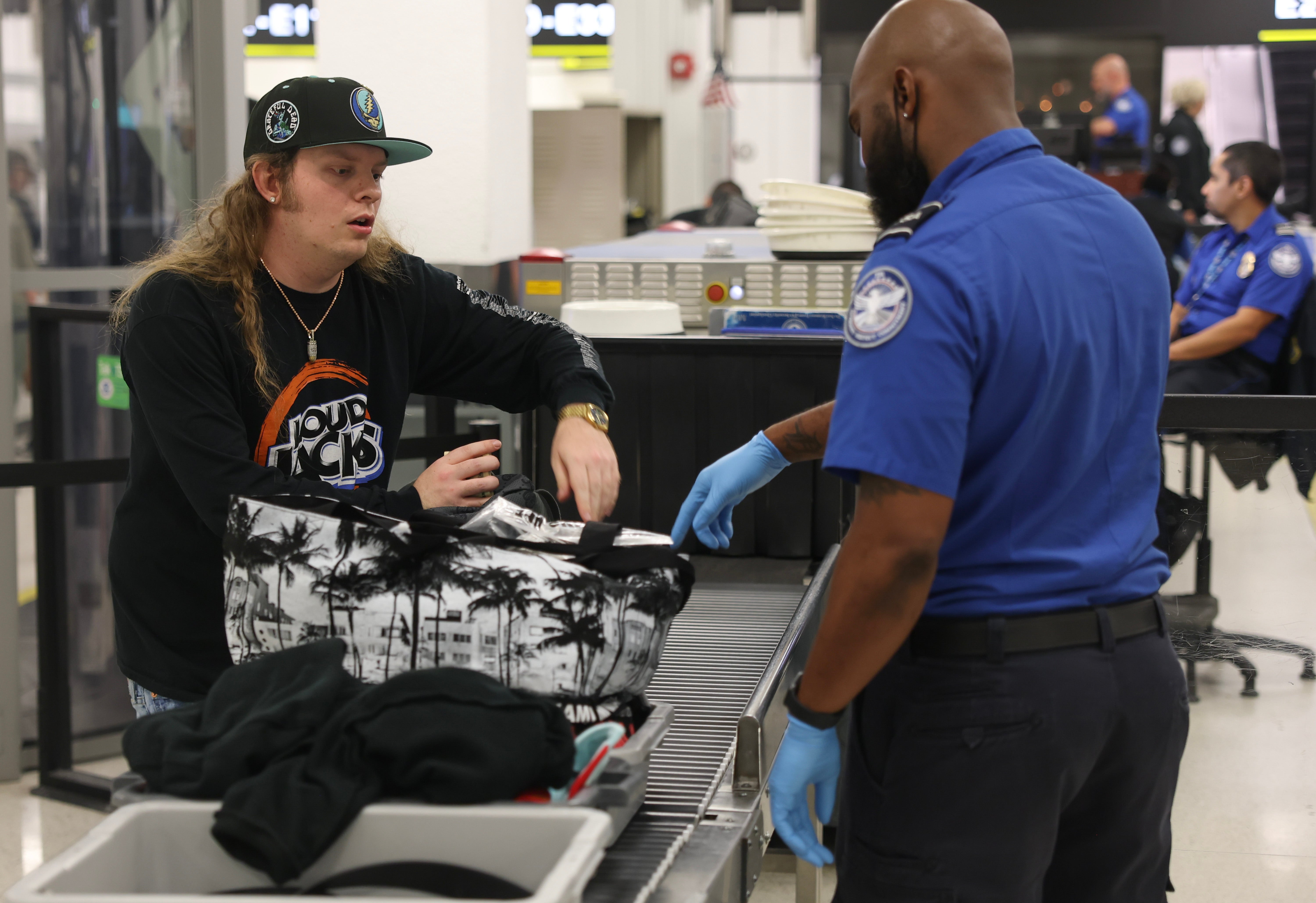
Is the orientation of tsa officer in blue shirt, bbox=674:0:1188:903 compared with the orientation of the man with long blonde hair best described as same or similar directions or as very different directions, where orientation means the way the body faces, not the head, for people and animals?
very different directions

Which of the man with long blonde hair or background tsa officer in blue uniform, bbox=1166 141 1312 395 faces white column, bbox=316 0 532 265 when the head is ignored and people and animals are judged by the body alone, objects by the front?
the background tsa officer in blue uniform

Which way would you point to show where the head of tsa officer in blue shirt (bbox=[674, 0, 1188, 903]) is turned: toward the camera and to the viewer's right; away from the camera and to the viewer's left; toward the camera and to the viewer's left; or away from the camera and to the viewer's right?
away from the camera and to the viewer's left

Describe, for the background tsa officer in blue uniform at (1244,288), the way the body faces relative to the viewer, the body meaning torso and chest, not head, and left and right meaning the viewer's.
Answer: facing the viewer and to the left of the viewer

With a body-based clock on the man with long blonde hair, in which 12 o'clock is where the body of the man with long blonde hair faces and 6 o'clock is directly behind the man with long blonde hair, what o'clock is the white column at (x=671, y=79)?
The white column is roughly at 8 o'clock from the man with long blonde hair.

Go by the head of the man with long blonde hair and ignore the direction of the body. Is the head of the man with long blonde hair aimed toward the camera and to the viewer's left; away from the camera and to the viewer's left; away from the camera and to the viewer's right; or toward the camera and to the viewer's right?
toward the camera and to the viewer's right

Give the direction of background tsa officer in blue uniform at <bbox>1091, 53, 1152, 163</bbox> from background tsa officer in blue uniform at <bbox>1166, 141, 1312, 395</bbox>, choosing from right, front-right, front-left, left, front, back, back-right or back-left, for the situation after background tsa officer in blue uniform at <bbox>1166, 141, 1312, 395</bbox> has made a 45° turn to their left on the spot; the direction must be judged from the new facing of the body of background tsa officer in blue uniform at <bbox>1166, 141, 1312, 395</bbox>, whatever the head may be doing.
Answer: back

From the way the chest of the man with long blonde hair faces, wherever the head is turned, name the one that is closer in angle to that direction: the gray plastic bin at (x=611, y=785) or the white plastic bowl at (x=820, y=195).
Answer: the gray plastic bin

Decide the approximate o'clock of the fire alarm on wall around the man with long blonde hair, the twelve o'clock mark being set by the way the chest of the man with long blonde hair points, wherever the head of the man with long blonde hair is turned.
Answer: The fire alarm on wall is roughly at 8 o'clock from the man with long blonde hair.

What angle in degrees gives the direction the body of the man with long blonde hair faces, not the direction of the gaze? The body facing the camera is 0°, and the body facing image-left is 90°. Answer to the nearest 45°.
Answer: approximately 315°

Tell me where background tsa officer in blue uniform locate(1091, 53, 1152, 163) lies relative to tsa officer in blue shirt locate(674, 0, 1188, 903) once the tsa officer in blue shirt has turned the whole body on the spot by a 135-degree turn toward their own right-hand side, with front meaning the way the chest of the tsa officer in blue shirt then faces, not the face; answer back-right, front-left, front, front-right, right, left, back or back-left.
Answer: left

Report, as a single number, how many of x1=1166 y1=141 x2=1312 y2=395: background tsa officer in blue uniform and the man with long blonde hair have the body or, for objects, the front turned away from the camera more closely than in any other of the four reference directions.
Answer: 0

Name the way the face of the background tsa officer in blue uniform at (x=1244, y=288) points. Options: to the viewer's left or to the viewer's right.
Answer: to the viewer's left

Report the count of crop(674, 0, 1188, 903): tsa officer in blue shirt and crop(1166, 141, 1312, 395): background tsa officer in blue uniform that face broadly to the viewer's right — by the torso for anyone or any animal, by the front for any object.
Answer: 0

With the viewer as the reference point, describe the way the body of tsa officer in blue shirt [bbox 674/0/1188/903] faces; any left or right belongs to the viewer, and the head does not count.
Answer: facing away from the viewer and to the left of the viewer

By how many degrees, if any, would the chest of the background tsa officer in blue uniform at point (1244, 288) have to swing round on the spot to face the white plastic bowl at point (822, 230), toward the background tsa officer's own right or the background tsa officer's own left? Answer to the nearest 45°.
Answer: approximately 45° to the background tsa officer's own left

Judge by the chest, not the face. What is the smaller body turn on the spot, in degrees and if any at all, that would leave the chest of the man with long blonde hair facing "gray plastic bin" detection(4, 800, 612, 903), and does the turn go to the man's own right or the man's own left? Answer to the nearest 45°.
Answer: approximately 45° to the man's own right

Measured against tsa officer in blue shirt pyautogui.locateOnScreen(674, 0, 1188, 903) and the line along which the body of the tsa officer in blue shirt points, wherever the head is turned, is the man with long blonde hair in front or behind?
in front
